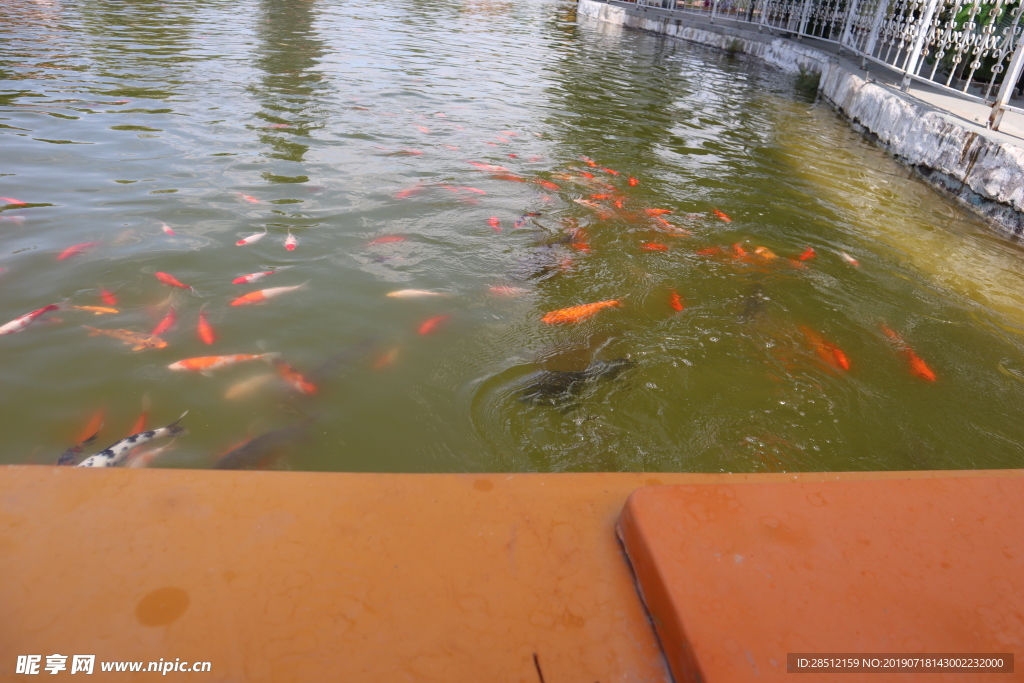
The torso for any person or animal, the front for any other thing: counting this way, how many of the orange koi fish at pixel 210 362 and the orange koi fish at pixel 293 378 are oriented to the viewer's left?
1

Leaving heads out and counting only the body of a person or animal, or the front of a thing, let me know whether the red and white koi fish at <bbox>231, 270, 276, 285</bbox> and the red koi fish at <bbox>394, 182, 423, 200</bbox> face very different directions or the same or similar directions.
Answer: same or similar directions

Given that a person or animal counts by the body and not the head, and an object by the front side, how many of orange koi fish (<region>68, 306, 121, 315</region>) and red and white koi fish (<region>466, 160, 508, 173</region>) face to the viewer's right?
2

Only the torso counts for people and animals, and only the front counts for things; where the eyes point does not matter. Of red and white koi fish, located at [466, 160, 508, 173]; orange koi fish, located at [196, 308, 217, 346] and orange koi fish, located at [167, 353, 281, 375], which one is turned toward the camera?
orange koi fish, located at [196, 308, 217, 346]

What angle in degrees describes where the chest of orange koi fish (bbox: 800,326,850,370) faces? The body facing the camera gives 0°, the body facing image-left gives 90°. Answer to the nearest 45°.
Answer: approximately 315°

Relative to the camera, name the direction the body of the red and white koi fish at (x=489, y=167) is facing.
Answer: to the viewer's right

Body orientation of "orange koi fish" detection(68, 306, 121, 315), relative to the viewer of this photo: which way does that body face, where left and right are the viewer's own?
facing to the right of the viewer
